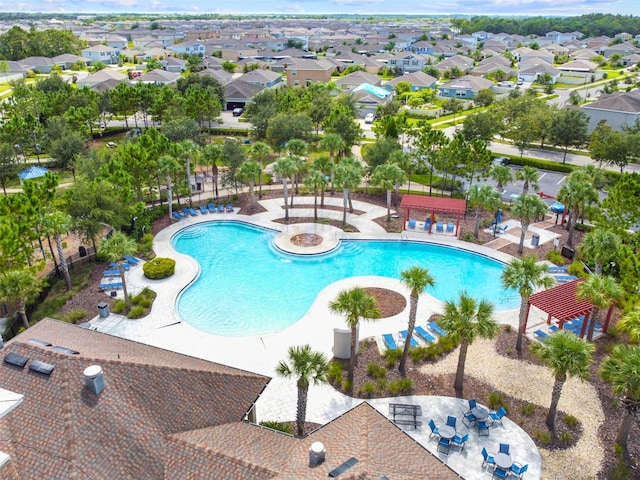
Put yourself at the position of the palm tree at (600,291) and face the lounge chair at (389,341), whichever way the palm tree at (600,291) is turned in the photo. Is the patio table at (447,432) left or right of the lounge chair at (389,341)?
left

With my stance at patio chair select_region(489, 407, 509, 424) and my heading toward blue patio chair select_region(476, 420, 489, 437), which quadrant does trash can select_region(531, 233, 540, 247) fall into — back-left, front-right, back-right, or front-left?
back-right

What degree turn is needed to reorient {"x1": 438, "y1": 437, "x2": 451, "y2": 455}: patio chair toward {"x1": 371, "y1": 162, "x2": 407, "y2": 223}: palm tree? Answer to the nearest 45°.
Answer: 0° — it already faces it

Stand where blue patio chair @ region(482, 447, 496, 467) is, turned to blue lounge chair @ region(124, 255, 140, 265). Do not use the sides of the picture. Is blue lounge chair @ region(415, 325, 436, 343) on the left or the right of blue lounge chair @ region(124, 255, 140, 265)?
right

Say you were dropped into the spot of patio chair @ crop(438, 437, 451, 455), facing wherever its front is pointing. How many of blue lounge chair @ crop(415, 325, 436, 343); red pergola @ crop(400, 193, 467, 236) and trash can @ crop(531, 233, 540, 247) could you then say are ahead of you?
3

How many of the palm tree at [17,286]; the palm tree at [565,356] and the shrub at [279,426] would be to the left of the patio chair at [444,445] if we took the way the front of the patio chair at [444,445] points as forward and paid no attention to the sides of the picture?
2

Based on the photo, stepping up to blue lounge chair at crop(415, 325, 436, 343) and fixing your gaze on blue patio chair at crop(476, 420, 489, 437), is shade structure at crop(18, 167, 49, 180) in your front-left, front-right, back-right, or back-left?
back-right

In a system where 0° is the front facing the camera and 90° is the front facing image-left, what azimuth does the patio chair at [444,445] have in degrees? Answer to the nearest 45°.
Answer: approximately 180°

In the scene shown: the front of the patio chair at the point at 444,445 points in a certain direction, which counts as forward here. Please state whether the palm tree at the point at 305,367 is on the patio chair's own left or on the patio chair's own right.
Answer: on the patio chair's own left

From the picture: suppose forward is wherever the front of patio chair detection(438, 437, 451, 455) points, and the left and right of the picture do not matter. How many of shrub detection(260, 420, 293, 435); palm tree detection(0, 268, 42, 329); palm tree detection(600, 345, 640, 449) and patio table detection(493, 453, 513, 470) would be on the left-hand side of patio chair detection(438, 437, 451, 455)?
2

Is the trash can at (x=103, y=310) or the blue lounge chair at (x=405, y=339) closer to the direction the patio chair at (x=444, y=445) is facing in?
the blue lounge chair

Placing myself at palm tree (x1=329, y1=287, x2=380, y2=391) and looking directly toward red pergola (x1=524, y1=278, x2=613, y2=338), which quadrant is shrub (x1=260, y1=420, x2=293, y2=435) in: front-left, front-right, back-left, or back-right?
back-right

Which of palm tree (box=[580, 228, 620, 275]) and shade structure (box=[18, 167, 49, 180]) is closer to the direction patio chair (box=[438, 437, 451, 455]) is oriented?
the palm tree

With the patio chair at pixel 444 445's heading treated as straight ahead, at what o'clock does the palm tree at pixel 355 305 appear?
The palm tree is roughly at 10 o'clock from the patio chair.

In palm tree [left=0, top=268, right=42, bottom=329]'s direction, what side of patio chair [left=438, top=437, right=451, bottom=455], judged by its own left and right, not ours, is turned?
left

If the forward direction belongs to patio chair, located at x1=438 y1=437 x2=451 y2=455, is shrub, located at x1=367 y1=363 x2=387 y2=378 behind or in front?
in front

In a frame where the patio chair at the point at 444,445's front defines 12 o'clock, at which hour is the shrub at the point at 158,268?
The shrub is roughly at 10 o'clock from the patio chair.
